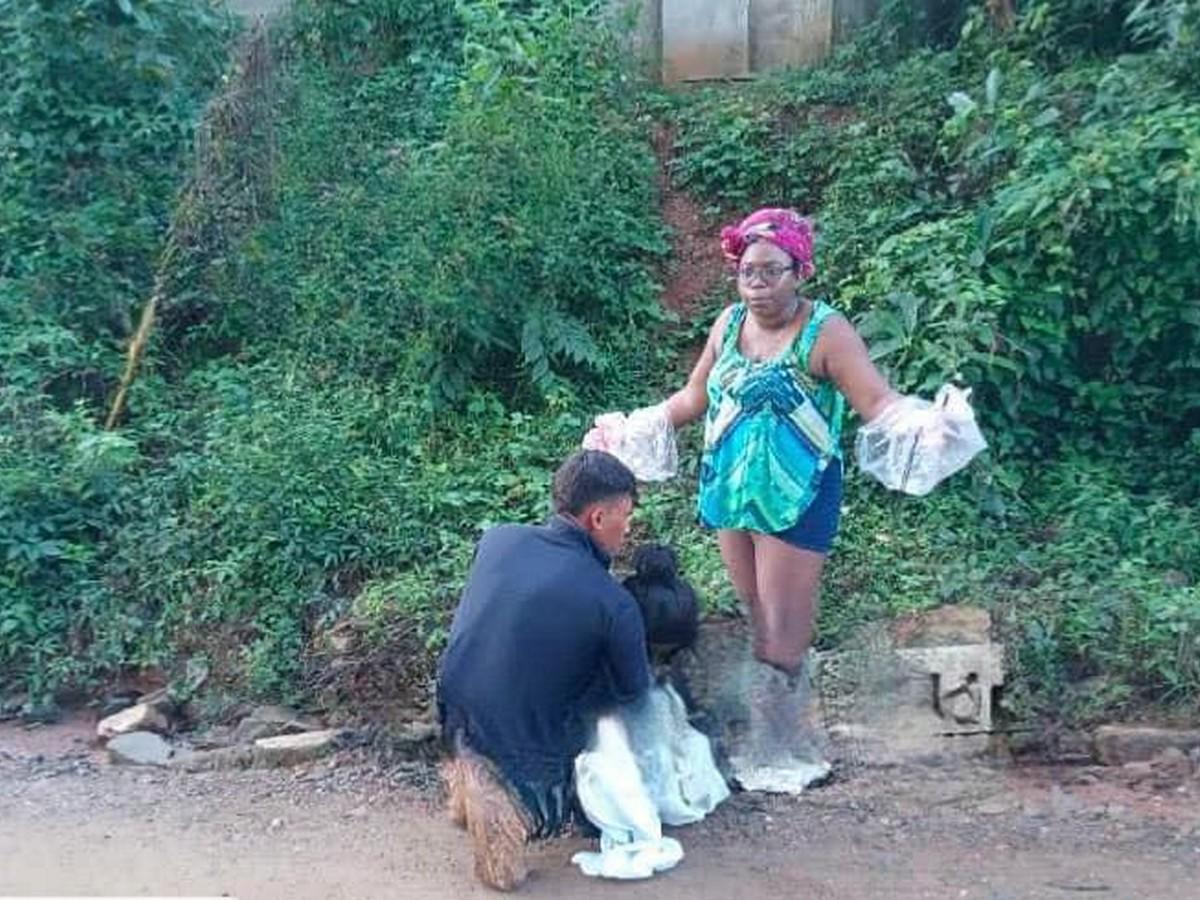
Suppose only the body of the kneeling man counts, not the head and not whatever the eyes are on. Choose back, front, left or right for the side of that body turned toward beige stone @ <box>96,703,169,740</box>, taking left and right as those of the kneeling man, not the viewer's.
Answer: left

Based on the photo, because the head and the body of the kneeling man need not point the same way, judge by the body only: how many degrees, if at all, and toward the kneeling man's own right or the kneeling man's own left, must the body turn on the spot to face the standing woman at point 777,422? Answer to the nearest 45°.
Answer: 0° — they already face them

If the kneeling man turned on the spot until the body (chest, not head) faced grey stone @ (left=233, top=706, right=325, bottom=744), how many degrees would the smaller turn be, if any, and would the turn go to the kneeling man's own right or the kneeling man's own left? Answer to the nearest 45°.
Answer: approximately 90° to the kneeling man's own left

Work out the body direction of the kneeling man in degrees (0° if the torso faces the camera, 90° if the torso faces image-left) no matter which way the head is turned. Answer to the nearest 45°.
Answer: approximately 225°

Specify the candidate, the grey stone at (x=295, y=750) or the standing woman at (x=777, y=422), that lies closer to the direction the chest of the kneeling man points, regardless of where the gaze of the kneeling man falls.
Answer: the standing woman

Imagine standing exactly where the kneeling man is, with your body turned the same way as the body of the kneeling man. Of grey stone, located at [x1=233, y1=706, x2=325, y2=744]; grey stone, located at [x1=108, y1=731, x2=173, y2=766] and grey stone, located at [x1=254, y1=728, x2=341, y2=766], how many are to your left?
3

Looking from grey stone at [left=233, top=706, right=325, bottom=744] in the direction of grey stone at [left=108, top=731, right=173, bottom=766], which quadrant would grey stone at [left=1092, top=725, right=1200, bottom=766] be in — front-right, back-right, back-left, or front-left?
back-left

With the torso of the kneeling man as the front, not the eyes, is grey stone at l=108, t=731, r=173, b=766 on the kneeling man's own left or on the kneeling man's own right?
on the kneeling man's own left

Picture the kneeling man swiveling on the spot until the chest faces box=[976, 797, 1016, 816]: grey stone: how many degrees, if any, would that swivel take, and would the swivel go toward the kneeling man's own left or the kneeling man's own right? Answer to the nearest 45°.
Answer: approximately 45° to the kneeling man's own right

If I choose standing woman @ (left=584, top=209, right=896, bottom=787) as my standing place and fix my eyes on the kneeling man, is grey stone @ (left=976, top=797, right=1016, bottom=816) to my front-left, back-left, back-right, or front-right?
back-left

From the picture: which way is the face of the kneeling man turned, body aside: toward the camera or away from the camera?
away from the camera

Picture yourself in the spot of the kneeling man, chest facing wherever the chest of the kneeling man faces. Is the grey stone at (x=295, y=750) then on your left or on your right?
on your left
